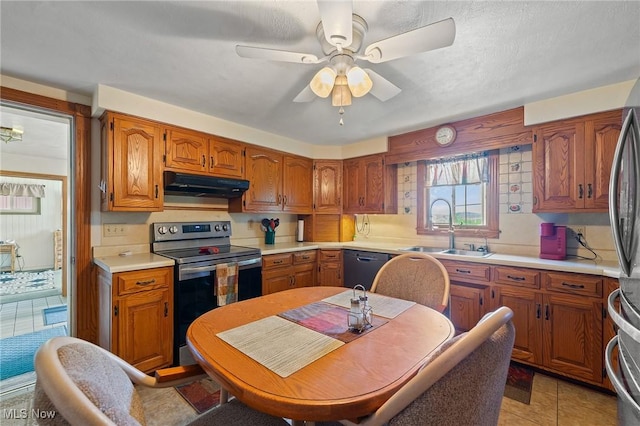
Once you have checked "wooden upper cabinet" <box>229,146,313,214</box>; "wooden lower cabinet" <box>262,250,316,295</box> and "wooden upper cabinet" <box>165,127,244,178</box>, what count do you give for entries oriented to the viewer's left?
0

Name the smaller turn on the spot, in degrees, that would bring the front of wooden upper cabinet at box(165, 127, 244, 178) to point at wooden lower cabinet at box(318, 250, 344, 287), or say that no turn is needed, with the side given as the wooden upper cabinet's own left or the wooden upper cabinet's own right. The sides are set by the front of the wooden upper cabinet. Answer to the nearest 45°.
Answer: approximately 45° to the wooden upper cabinet's own left

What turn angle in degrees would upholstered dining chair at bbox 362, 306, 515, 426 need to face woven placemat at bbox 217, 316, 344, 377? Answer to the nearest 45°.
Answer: approximately 45° to its left

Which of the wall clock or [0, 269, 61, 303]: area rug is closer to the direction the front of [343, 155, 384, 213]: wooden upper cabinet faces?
the area rug

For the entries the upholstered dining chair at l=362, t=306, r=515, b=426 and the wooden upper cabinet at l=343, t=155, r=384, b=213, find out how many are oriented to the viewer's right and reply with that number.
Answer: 0

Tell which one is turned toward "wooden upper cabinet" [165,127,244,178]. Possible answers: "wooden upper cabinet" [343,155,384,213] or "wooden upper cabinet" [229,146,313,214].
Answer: "wooden upper cabinet" [343,155,384,213]

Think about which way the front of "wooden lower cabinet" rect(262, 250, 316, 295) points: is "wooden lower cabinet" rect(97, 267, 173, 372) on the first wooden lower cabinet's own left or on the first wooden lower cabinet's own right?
on the first wooden lower cabinet's own right

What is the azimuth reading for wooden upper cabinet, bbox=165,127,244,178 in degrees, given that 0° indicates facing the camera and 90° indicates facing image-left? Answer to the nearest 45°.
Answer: approximately 315°

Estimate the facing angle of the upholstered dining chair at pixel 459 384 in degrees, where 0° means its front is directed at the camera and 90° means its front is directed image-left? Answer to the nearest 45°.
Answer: approximately 135°

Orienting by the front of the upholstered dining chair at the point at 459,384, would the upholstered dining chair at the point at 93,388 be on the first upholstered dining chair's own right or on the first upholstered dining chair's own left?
on the first upholstered dining chair's own left

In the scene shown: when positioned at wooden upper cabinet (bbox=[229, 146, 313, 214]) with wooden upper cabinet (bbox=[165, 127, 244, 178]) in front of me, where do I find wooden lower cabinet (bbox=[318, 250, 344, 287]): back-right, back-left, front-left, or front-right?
back-left

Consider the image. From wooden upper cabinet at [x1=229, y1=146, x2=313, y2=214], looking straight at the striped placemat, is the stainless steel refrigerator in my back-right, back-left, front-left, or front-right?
front-left

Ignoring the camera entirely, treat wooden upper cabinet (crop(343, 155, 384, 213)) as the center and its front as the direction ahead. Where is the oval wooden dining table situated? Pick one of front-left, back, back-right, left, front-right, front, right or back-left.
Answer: front-left

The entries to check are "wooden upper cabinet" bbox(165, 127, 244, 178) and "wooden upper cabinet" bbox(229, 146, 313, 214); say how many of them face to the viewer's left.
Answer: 0

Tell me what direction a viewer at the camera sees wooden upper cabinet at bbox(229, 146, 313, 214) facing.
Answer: facing the viewer and to the right of the viewer

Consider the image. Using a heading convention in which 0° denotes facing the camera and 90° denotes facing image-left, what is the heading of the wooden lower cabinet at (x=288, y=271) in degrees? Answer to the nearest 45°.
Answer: approximately 315°

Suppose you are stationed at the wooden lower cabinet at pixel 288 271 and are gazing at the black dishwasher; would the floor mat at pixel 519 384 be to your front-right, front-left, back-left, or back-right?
front-right
